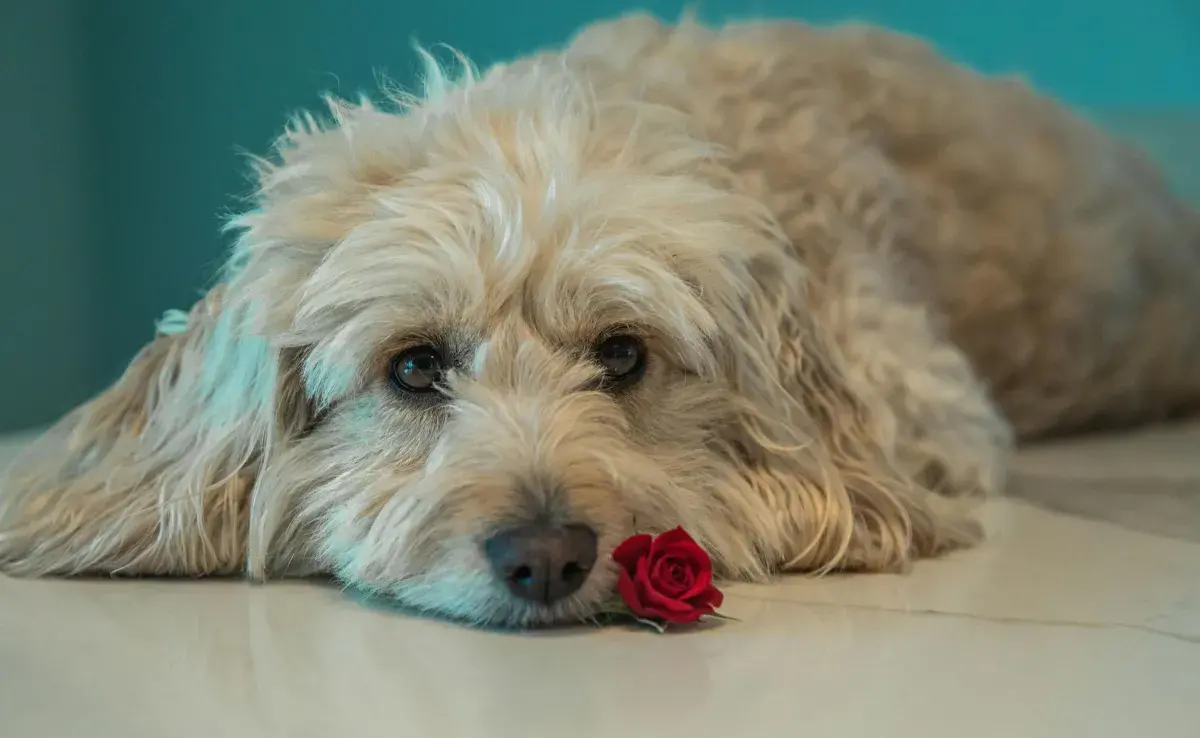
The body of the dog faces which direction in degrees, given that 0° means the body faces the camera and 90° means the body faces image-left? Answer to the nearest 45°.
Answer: approximately 45°
